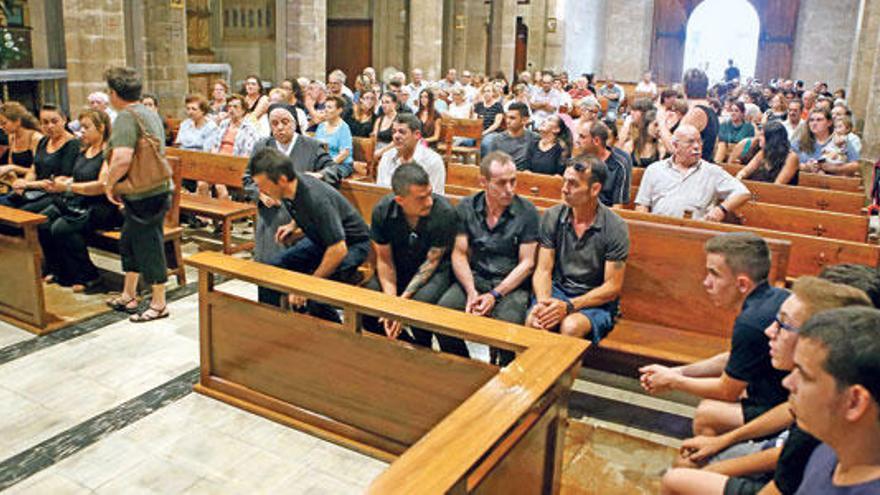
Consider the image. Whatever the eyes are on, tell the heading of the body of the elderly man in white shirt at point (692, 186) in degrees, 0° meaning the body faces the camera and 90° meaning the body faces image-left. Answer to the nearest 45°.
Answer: approximately 0°

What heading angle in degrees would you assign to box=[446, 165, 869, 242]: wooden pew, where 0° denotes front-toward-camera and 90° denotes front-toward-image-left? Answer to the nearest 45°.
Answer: approximately 45°

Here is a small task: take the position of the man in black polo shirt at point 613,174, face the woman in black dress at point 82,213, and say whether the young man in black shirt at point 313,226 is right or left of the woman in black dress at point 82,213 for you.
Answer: left

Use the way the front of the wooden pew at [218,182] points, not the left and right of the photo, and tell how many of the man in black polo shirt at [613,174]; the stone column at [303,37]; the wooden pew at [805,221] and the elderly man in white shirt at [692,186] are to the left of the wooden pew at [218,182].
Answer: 3

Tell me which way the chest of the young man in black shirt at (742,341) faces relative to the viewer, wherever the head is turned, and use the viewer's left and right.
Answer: facing to the left of the viewer

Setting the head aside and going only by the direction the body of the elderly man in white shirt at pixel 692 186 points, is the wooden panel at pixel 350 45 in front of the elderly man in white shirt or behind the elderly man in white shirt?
behind

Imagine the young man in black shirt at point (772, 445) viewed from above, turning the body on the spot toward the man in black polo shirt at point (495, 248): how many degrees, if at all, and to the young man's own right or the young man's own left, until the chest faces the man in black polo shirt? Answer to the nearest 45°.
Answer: approximately 45° to the young man's own right

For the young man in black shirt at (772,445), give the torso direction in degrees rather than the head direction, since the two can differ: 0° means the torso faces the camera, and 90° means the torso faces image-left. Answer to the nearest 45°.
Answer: approximately 90°

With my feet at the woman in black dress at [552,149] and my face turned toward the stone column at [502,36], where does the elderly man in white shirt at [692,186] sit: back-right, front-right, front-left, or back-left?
back-right

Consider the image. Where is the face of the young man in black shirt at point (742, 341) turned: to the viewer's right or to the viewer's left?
to the viewer's left

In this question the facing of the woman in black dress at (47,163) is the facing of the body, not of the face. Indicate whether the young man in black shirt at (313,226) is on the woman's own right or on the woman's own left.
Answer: on the woman's own left
